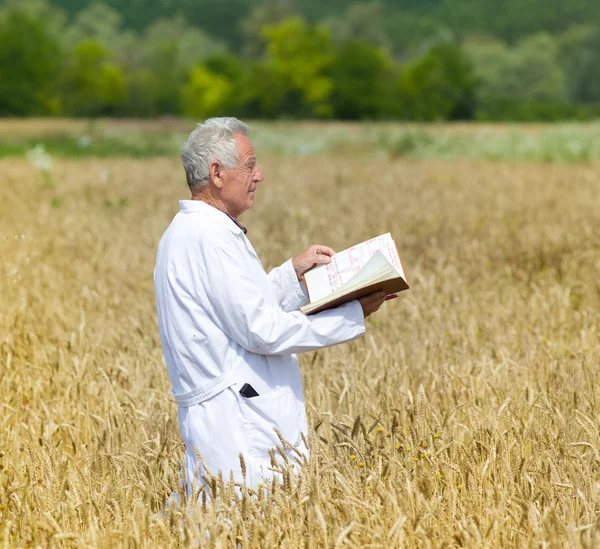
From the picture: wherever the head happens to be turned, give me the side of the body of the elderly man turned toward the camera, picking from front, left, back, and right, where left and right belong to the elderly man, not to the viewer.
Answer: right

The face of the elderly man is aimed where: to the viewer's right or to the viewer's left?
to the viewer's right
